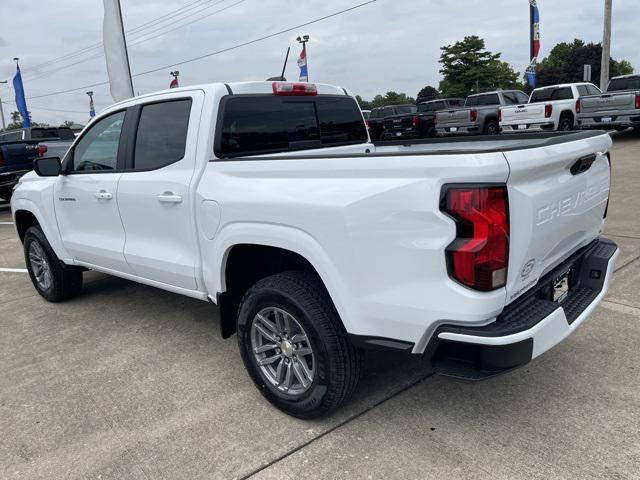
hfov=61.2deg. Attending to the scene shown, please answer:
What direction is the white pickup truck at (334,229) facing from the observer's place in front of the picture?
facing away from the viewer and to the left of the viewer

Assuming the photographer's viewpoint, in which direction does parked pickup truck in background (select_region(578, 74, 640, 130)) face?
facing away from the viewer and to the right of the viewer

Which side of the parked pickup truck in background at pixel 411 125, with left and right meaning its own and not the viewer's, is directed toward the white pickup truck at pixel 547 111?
right

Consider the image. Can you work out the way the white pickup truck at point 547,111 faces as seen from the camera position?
facing away from the viewer and to the right of the viewer

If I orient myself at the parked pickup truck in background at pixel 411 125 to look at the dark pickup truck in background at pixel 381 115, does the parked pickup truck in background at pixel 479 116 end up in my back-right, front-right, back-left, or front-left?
back-right

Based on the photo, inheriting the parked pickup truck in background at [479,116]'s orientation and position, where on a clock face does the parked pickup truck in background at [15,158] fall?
the parked pickup truck in background at [15,158] is roughly at 6 o'clock from the parked pickup truck in background at [479,116].

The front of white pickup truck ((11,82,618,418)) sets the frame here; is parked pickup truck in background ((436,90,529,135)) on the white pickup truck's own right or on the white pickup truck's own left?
on the white pickup truck's own right

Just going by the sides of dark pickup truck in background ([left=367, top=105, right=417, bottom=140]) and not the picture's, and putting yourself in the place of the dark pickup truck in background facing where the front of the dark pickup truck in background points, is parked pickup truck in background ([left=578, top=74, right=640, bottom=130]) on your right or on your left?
on your right

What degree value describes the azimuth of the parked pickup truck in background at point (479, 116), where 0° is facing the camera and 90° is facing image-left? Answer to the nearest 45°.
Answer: approximately 225°

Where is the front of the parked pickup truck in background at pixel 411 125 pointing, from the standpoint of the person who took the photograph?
facing away from the viewer and to the right of the viewer

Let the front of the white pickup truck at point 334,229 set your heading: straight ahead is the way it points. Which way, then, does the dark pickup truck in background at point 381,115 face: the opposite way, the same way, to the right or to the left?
to the right
